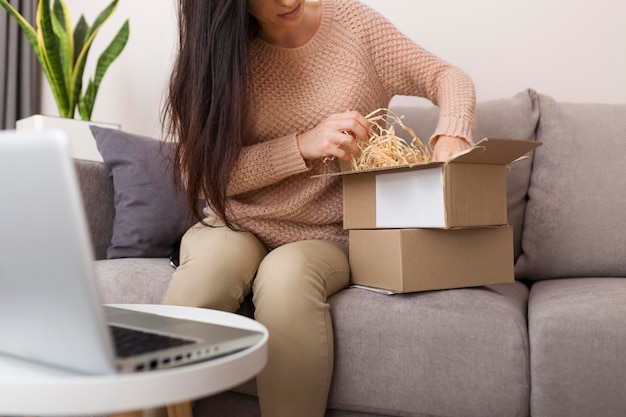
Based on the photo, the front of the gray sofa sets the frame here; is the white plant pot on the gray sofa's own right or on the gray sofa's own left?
on the gray sofa's own right

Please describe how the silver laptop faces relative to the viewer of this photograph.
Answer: facing away from the viewer and to the right of the viewer

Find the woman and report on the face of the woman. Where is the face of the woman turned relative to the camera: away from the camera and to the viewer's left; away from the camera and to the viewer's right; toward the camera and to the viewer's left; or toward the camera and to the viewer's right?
toward the camera and to the viewer's right

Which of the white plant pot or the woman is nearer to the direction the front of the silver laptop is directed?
the woman

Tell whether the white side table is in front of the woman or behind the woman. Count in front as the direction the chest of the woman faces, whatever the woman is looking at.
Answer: in front

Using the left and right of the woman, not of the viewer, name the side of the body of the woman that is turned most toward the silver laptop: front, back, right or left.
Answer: front

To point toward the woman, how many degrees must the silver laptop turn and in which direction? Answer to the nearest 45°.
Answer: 0° — it already faces them
